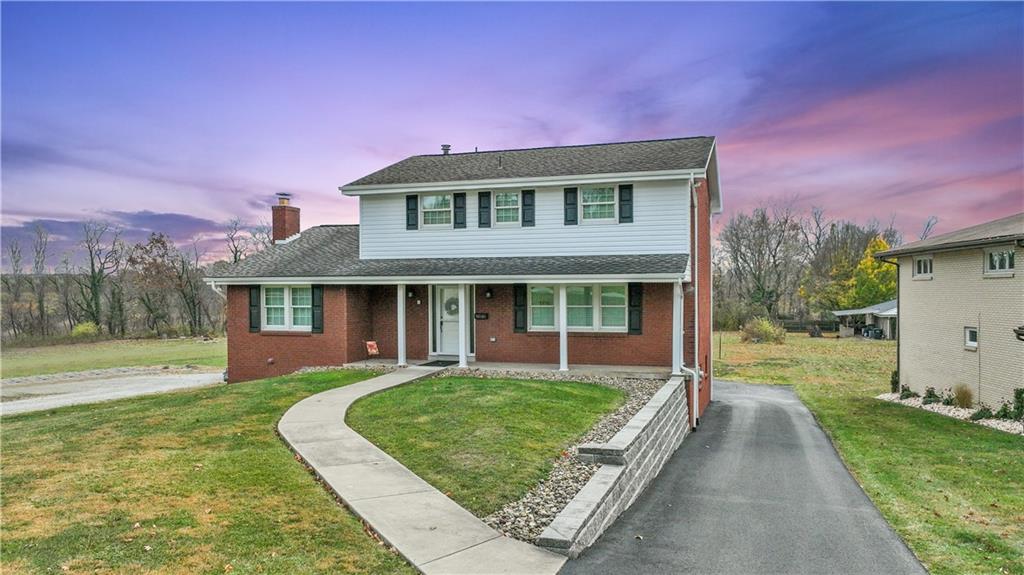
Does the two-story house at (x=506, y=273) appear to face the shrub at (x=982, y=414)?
no

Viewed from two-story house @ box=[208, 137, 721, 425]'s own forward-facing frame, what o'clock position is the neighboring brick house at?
The neighboring brick house is roughly at 9 o'clock from the two-story house.

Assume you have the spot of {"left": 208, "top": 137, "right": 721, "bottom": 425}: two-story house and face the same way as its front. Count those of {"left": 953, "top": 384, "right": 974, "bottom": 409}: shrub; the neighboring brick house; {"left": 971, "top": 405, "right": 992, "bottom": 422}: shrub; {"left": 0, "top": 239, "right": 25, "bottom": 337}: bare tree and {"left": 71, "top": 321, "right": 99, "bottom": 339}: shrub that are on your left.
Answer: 3

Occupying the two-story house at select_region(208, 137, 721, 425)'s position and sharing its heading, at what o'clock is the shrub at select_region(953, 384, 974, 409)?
The shrub is roughly at 9 o'clock from the two-story house.

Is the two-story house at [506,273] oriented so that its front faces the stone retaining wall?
yes

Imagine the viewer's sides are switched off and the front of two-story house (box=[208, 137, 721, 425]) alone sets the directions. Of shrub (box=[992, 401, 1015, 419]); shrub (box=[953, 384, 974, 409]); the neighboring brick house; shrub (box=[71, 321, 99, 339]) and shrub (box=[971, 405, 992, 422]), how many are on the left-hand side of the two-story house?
4

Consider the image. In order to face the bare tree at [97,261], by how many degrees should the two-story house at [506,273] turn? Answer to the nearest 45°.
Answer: approximately 135° to its right

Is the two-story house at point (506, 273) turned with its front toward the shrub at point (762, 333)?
no

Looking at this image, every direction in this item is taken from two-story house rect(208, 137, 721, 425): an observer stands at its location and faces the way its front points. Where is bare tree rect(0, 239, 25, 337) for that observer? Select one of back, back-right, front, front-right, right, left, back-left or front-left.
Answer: back-right

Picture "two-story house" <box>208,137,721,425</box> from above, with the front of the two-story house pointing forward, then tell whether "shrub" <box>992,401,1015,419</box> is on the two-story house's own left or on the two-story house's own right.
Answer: on the two-story house's own left

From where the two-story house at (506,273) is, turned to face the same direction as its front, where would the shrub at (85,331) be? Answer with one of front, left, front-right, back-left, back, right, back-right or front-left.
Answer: back-right

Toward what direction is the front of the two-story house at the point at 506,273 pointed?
toward the camera

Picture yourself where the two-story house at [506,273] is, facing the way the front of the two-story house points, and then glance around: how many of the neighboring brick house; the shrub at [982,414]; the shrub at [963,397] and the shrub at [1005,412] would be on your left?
4
